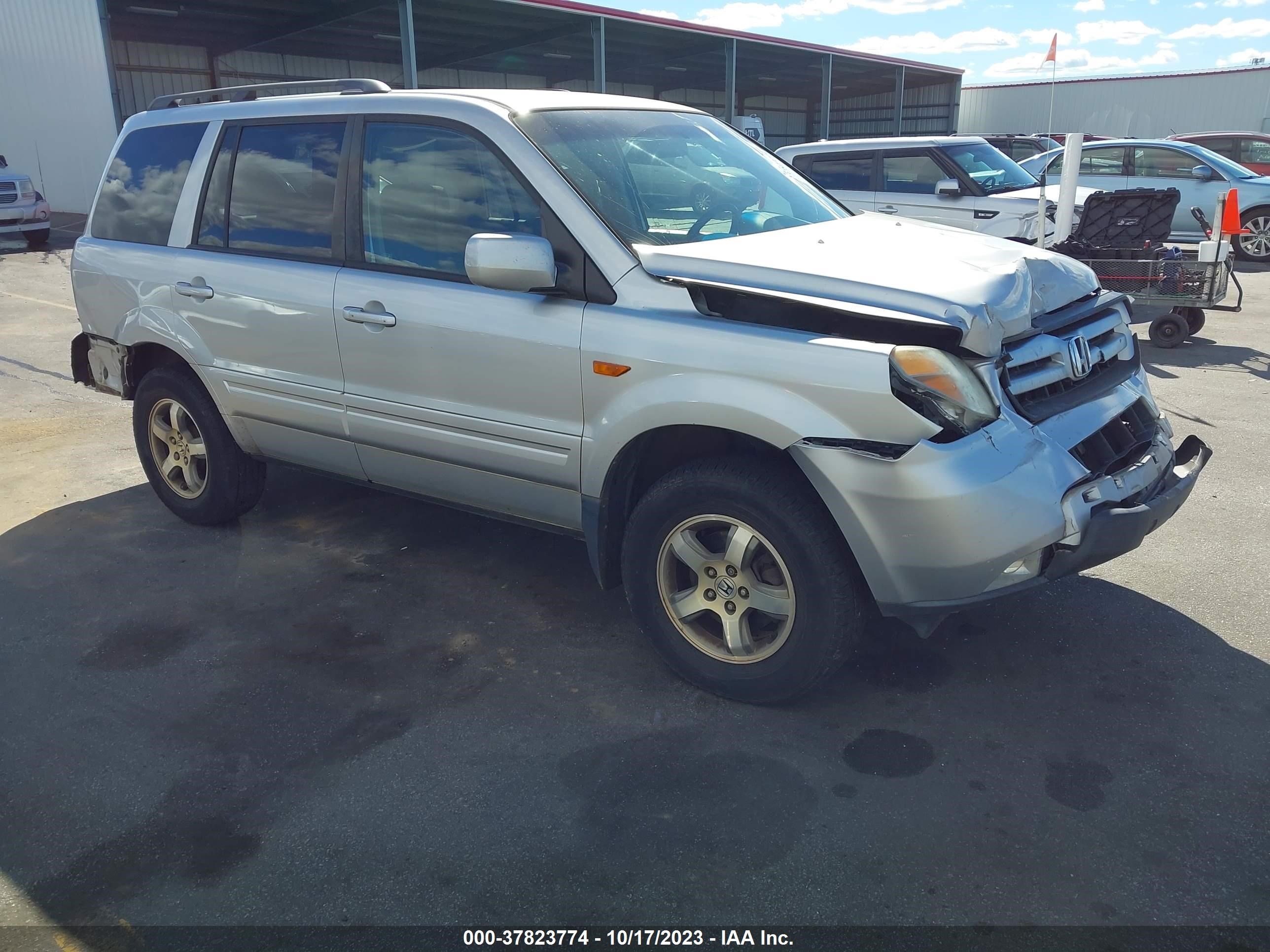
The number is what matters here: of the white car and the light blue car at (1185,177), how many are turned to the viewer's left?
0

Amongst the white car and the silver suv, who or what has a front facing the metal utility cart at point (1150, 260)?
the white car

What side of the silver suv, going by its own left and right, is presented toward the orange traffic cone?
left

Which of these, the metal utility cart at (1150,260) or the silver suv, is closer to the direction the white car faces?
the metal utility cart

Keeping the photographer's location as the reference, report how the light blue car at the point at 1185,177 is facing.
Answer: facing to the right of the viewer

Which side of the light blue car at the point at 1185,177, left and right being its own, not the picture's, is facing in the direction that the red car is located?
left

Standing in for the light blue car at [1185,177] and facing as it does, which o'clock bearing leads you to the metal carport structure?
The metal carport structure is roughly at 7 o'clock from the light blue car.

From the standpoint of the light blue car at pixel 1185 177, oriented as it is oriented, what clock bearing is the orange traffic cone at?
The orange traffic cone is roughly at 3 o'clock from the light blue car.

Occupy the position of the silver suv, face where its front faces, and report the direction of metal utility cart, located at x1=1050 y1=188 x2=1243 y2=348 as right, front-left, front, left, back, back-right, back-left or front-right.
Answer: left
